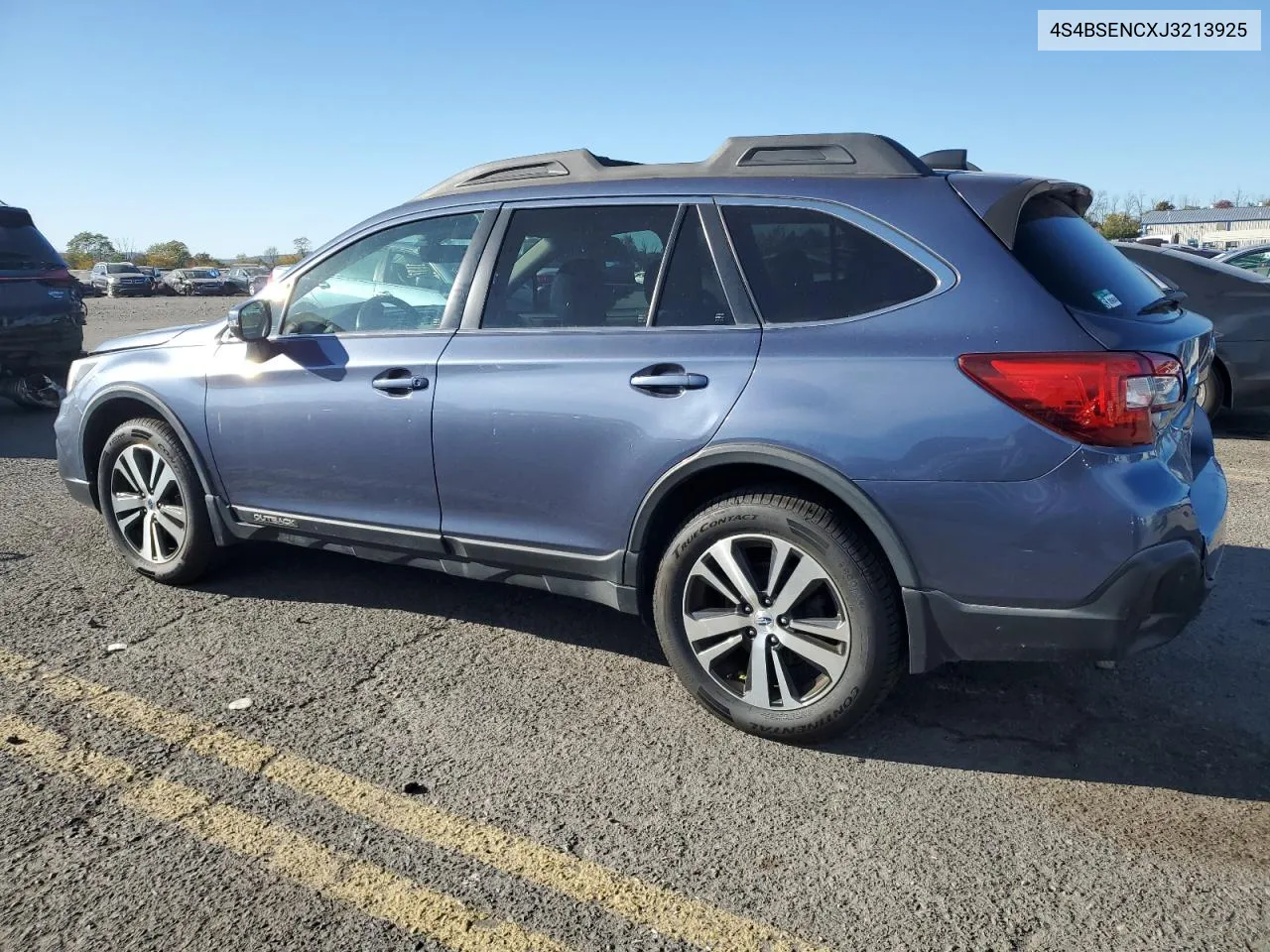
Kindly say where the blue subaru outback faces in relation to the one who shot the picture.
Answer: facing away from the viewer and to the left of the viewer

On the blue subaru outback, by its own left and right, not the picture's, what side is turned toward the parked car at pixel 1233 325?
right

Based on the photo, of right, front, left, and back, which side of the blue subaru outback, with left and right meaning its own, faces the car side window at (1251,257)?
right

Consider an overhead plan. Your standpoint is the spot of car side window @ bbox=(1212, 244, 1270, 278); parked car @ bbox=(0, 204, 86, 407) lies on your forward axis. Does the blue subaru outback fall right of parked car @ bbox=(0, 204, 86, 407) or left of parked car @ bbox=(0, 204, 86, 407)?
left

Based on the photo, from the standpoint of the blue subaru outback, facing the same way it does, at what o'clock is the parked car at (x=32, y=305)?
The parked car is roughly at 12 o'clock from the blue subaru outback.
